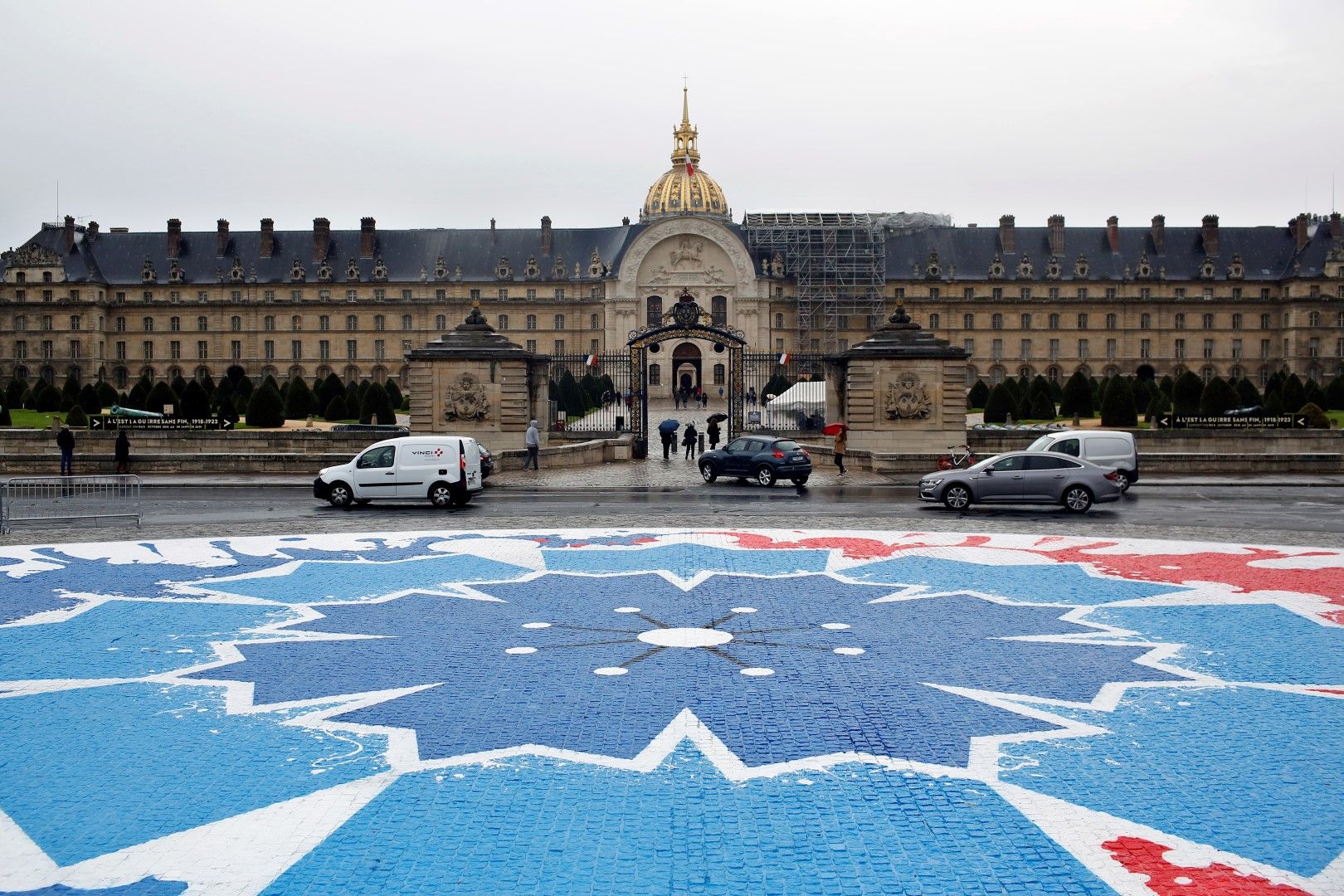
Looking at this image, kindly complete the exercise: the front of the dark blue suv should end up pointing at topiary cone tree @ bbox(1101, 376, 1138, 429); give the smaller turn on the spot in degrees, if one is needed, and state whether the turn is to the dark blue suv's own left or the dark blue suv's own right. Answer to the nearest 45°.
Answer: approximately 90° to the dark blue suv's own right

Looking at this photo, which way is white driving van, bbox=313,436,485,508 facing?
to the viewer's left

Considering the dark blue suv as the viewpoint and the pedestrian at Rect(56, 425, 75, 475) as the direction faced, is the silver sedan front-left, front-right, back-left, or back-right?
back-left

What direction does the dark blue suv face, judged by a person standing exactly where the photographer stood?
facing away from the viewer and to the left of the viewer

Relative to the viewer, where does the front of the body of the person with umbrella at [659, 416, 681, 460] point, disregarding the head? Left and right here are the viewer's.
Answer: facing away from the viewer

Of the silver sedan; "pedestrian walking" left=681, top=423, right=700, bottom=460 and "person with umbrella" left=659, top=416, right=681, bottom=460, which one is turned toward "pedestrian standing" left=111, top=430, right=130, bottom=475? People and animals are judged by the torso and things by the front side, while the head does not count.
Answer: the silver sedan

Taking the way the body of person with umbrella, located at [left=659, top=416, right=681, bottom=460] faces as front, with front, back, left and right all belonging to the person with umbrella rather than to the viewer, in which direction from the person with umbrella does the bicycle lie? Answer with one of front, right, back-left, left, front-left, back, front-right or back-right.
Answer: back-right

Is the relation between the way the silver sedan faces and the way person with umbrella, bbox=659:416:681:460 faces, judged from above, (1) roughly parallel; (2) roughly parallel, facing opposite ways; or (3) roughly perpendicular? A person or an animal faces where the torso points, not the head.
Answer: roughly perpendicular

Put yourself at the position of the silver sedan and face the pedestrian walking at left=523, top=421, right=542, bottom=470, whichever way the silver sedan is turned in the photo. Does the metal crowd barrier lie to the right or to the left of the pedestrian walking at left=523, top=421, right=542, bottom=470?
left

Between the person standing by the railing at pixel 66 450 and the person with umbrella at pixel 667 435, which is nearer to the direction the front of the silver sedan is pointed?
the person standing by the railing

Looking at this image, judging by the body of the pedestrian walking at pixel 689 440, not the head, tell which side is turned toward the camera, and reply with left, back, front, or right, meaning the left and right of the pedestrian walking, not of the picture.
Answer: back

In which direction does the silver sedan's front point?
to the viewer's left

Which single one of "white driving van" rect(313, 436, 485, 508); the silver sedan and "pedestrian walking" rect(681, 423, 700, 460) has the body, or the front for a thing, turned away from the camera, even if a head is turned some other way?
the pedestrian walking
